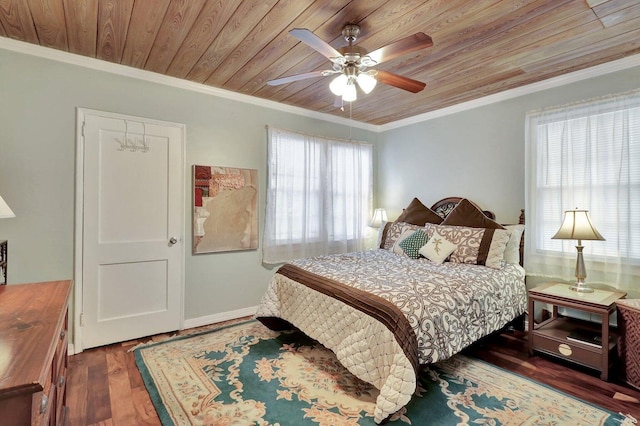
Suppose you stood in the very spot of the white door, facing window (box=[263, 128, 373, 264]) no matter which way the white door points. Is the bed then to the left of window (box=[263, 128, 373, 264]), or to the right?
right

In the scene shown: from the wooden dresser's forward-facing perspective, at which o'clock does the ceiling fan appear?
The ceiling fan is roughly at 12 o'clock from the wooden dresser.

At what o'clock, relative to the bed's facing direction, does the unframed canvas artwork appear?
The unframed canvas artwork is roughly at 2 o'clock from the bed.

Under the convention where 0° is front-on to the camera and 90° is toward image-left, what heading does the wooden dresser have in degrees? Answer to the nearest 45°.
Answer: approximately 270°

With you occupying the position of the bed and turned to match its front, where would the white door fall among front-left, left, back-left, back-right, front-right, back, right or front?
front-right

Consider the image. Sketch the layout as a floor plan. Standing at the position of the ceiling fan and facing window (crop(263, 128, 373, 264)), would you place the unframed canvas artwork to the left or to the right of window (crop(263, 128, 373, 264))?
left

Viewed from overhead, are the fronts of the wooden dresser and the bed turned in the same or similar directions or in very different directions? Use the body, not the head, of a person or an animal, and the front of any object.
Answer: very different directions

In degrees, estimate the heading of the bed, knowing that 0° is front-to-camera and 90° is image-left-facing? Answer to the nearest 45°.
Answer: approximately 45°

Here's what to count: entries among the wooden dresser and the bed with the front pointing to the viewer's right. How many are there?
1

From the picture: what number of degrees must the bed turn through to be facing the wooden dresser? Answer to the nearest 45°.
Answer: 0° — it already faces it
